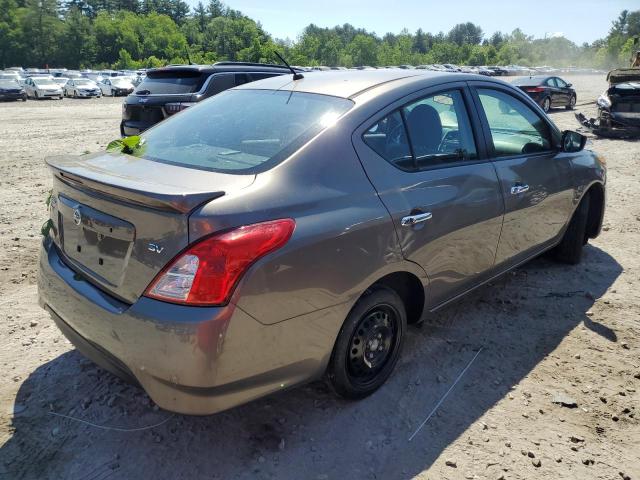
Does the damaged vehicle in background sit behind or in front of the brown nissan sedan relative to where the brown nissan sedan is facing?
in front

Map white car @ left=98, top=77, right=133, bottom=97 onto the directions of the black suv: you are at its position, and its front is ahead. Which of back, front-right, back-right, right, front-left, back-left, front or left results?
front-left

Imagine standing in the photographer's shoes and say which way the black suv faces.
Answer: facing away from the viewer and to the right of the viewer

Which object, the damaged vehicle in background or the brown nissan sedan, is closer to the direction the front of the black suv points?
the damaged vehicle in background

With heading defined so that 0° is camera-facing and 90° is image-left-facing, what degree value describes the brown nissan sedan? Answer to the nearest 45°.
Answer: approximately 225°

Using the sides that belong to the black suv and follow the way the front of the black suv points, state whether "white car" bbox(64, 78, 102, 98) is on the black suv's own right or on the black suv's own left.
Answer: on the black suv's own left

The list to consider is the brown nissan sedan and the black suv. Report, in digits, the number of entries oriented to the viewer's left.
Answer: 0

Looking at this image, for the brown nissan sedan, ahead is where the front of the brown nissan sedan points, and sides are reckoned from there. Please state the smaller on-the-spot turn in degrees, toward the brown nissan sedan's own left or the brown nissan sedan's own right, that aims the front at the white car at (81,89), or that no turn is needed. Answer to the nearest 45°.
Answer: approximately 90° to the brown nissan sedan's own left

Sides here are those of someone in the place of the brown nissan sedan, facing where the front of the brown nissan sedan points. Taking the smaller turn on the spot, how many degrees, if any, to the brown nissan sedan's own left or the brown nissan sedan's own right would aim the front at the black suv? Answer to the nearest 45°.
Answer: approximately 45° to the brown nissan sedan's own left

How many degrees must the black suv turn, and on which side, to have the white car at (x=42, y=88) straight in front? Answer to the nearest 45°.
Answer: approximately 45° to its left
